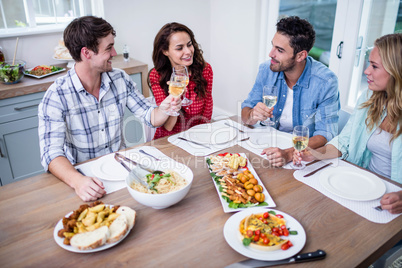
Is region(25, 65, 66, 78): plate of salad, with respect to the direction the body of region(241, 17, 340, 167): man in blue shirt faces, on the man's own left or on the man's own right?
on the man's own right

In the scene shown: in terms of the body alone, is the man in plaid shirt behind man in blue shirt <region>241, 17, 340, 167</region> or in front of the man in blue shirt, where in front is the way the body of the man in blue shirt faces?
in front

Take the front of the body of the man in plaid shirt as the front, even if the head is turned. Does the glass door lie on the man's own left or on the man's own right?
on the man's own left

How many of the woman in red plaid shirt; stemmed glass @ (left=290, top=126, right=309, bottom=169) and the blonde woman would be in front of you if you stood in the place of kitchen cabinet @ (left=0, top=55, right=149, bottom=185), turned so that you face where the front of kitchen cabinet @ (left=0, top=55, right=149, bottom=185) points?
3

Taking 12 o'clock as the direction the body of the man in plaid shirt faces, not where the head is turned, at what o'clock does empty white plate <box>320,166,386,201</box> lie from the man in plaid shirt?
The empty white plate is roughly at 12 o'clock from the man in plaid shirt.

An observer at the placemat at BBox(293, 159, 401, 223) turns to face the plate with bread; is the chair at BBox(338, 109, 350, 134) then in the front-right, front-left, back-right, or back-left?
back-right

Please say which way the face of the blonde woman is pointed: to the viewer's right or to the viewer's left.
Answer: to the viewer's left

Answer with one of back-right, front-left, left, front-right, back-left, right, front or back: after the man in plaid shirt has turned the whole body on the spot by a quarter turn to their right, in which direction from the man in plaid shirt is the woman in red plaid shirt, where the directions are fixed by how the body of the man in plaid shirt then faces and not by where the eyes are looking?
back

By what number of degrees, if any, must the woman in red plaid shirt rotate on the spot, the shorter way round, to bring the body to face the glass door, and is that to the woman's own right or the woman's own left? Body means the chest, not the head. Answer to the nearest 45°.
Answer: approximately 45° to the woman's own left

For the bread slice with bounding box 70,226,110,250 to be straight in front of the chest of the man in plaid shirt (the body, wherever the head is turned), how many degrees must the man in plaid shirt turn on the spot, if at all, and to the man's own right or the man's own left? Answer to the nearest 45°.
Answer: approximately 45° to the man's own right

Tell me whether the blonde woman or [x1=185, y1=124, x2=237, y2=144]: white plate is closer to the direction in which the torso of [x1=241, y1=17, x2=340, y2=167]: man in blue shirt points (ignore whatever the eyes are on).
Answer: the white plate

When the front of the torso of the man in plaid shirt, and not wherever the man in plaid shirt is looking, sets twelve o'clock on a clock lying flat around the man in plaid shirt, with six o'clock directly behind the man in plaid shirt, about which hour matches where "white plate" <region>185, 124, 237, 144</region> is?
The white plate is roughly at 11 o'clock from the man in plaid shirt.

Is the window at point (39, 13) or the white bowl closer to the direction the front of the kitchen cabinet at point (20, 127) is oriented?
the white bowl
